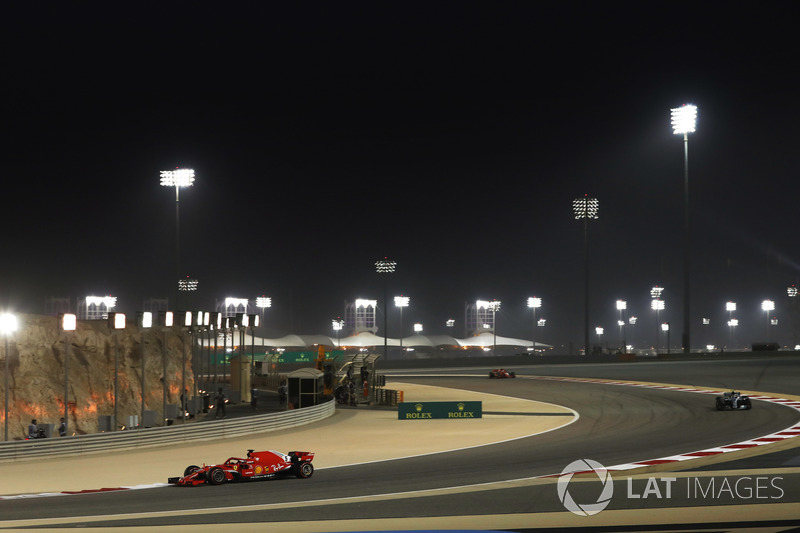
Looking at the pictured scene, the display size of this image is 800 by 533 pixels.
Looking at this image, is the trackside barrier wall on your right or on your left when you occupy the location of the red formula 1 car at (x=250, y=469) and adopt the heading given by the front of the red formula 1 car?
on your right

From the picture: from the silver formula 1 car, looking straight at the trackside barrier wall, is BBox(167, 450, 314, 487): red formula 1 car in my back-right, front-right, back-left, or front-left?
front-left

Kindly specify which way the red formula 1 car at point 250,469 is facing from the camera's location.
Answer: facing the viewer and to the left of the viewer

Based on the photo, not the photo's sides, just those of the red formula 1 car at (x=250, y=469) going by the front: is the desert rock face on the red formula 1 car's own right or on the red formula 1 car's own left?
on the red formula 1 car's own right

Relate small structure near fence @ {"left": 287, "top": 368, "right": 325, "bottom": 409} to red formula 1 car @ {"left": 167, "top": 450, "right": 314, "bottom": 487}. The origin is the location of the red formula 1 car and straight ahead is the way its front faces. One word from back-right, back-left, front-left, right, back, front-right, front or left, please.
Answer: back-right

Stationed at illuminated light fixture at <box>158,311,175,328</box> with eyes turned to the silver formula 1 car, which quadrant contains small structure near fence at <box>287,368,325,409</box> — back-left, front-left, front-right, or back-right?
front-left

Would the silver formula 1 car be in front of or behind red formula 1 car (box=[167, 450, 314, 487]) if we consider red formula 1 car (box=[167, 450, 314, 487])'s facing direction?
behind
